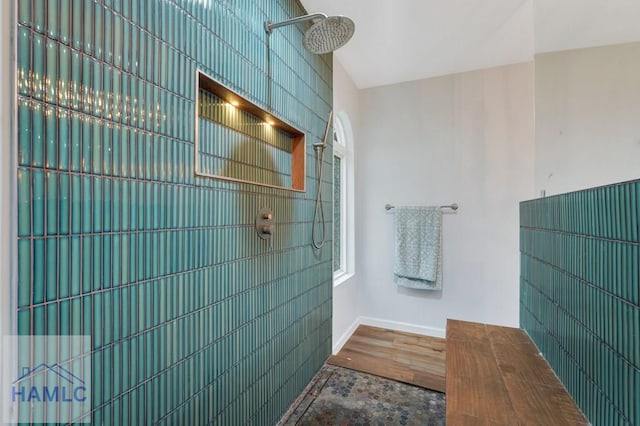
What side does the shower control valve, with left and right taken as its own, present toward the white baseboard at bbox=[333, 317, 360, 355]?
left

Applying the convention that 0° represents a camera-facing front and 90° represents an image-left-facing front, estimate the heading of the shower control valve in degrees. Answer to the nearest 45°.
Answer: approximately 315°

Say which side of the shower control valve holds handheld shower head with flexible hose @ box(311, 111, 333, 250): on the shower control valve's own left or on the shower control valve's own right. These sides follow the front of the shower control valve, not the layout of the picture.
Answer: on the shower control valve's own left

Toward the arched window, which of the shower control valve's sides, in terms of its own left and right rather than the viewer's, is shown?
left

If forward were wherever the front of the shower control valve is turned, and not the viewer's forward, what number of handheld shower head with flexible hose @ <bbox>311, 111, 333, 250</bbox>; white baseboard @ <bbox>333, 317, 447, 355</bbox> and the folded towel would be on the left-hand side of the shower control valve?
3

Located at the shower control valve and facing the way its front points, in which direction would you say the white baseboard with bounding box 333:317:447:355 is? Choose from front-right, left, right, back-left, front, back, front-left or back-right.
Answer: left
